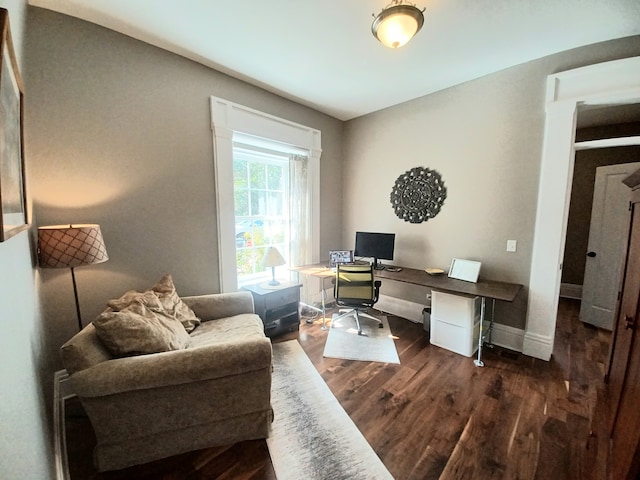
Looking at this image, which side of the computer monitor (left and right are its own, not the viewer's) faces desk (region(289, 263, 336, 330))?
right

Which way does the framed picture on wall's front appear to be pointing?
to the viewer's right

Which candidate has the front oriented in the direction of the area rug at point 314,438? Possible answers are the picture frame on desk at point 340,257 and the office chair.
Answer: the picture frame on desk

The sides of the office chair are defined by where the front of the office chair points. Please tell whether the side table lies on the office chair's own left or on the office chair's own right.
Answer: on the office chair's own left

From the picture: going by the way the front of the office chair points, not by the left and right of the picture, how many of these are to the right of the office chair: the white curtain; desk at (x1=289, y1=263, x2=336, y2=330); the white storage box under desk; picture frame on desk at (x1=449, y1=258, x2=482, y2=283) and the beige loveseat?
2

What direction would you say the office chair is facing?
away from the camera

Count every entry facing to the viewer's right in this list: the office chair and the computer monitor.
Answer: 0

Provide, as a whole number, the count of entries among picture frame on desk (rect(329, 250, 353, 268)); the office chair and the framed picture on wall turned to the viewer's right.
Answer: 1

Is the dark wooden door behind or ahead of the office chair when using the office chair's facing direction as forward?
behind

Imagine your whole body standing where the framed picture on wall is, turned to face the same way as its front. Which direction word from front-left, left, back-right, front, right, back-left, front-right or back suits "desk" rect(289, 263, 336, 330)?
front

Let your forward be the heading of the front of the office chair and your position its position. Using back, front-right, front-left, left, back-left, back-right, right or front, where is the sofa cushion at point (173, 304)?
back-left

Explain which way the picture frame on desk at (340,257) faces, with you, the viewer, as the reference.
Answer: facing the viewer

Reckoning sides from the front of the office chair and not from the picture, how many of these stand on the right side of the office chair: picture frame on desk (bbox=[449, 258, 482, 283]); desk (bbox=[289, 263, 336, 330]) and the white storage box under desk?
2

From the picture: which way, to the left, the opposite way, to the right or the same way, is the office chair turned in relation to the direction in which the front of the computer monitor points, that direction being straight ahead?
the opposite way
